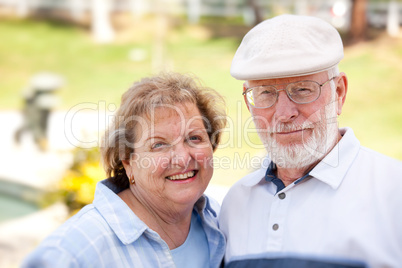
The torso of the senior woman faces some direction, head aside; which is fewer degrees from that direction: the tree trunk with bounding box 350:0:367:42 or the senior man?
the senior man

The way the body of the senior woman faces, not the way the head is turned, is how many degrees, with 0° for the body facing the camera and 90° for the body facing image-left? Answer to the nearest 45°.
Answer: approximately 315°

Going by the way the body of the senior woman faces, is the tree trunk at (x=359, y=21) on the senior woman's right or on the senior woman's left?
on the senior woman's left

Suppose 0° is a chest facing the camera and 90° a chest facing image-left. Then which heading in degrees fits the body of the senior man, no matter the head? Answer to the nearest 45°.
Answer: approximately 45°

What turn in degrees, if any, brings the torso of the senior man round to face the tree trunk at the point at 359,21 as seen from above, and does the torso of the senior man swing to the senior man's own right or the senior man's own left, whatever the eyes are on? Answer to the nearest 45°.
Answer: approximately 135° to the senior man's own right
